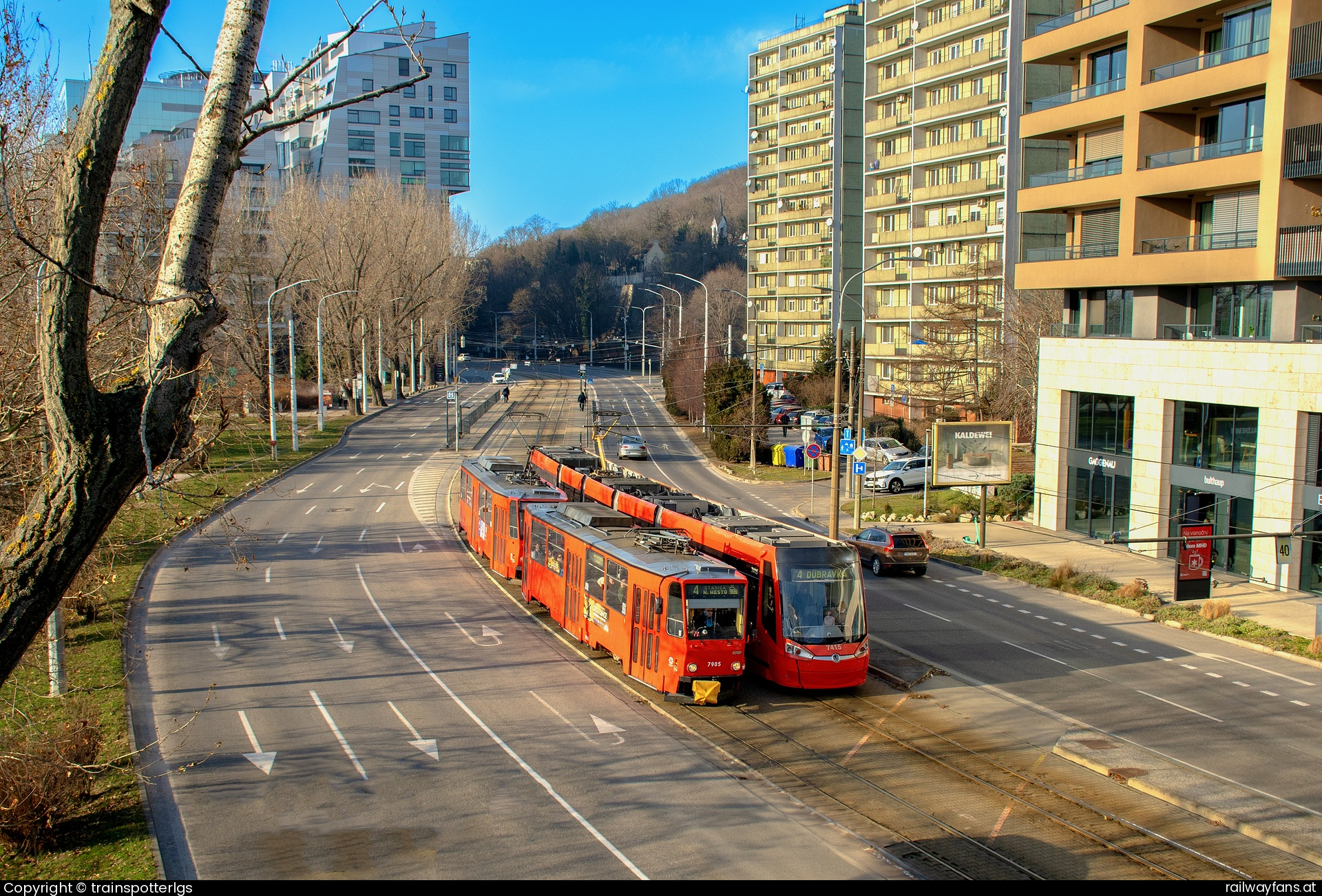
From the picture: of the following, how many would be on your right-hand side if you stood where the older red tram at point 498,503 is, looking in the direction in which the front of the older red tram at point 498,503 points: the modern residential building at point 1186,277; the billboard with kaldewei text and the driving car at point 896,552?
0

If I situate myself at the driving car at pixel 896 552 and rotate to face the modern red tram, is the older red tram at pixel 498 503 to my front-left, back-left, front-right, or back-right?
front-right

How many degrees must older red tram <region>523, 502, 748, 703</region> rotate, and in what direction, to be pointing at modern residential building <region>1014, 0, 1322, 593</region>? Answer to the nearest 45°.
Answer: approximately 90° to its left

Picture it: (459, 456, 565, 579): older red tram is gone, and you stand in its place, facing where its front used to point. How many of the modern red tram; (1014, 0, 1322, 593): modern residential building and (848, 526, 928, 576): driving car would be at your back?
0

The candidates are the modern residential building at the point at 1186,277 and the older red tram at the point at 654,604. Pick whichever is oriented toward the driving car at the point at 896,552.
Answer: the modern residential building

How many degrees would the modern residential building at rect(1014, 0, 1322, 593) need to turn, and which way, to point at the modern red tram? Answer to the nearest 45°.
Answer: approximately 45° to its left

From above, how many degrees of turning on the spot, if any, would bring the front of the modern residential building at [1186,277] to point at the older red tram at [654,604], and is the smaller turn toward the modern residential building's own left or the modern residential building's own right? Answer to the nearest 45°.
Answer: approximately 45° to the modern residential building's own left

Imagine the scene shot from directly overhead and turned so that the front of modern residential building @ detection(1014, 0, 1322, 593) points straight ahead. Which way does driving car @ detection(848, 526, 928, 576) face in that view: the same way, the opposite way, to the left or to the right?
to the right

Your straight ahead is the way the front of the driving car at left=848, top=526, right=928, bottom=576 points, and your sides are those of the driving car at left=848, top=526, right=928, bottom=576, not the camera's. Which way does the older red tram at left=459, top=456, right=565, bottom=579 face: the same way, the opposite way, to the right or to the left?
the opposite way

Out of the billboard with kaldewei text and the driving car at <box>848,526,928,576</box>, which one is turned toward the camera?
the billboard with kaldewei text

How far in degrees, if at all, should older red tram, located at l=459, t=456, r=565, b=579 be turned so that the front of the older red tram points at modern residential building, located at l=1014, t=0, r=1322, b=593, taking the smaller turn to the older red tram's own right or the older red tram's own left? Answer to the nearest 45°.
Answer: approximately 45° to the older red tram's own left

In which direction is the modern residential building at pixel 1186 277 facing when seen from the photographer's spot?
facing the viewer and to the left of the viewer

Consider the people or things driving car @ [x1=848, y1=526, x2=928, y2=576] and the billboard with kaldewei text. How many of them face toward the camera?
1

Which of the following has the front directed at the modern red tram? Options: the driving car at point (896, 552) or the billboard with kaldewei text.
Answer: the billboard with kaldewei text

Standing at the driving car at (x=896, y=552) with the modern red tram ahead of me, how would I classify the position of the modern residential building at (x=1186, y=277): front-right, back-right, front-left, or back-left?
back-left

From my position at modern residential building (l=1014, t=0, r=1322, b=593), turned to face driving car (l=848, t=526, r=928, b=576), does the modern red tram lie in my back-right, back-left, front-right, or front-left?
front-left

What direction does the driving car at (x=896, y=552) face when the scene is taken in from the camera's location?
facing away from the viewer and to the left of the viewer

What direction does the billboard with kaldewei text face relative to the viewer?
toward the camera

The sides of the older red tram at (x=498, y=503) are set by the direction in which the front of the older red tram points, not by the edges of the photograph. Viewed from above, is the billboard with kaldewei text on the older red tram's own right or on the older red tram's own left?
on the older red tram's own left
